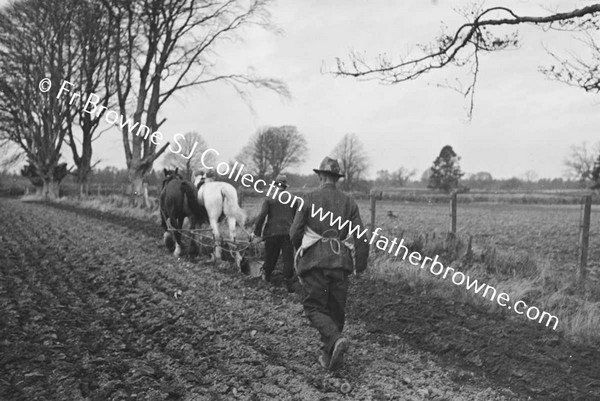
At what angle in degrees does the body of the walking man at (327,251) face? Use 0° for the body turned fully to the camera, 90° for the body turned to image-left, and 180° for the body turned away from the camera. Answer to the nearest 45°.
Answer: approximately 180°

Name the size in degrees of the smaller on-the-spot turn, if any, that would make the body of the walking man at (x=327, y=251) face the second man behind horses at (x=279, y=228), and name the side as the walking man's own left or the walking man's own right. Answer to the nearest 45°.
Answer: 0° — they already face them

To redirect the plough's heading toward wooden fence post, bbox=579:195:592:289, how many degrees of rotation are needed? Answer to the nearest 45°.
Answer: approximately 135° to its right

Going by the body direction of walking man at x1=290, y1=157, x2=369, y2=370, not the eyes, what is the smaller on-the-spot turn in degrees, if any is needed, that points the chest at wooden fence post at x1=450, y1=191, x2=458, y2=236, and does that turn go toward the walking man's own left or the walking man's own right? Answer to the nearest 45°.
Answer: approximately 45° to the walking man's own right

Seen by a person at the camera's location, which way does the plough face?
facing away from the viewer and to the left of the viewer

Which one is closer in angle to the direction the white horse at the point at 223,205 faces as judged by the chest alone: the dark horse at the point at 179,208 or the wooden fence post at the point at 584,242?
the dark horse

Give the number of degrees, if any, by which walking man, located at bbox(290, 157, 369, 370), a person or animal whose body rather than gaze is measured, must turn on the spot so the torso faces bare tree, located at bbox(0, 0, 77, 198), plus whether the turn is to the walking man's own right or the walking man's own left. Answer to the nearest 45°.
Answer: approximately 45° to the walking man's own left

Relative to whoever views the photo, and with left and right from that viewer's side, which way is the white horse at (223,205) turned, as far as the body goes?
facing away from the viewer and to the left of the viewer

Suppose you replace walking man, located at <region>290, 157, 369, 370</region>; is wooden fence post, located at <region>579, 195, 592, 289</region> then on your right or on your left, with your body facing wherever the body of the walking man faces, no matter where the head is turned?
on your right
